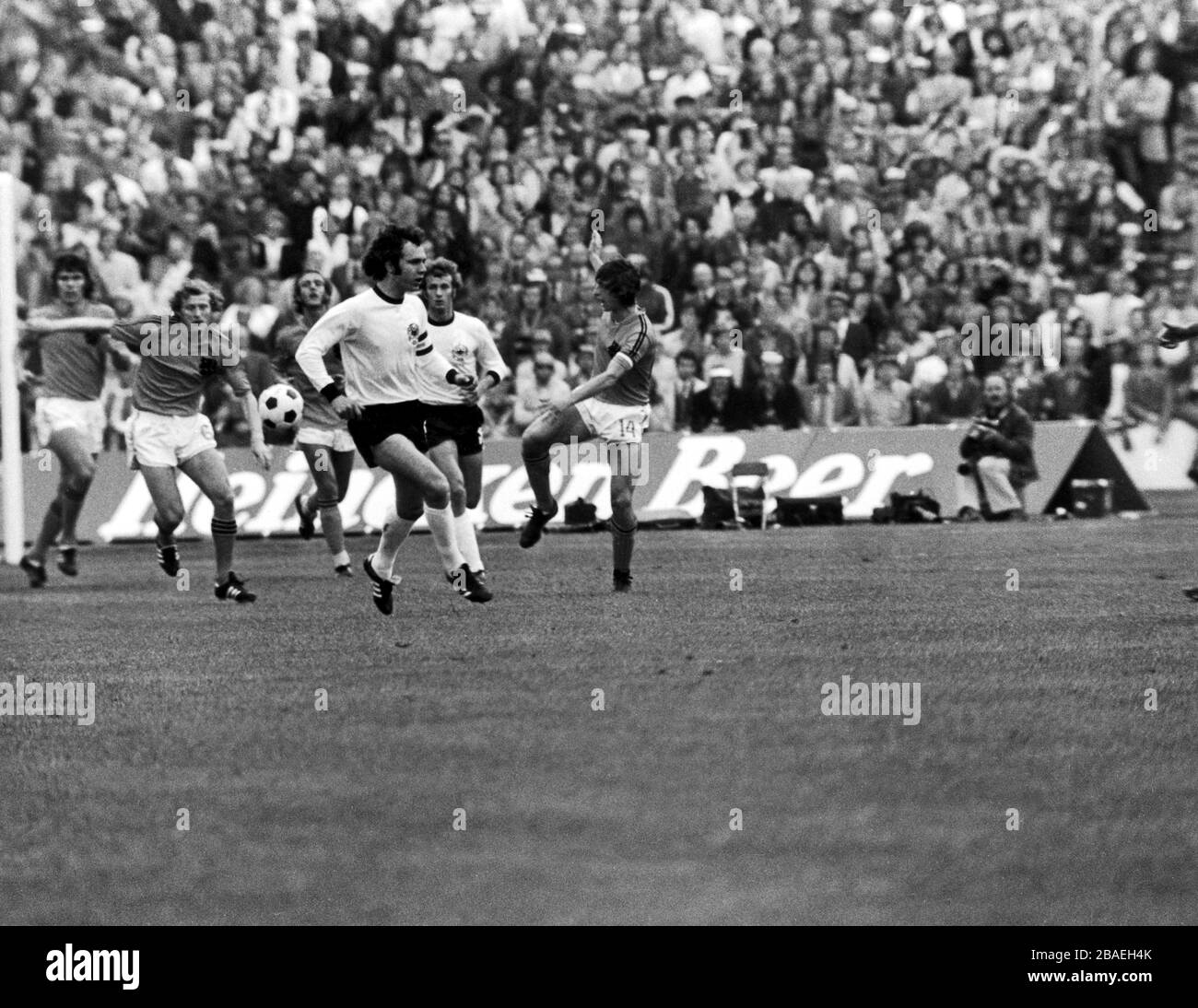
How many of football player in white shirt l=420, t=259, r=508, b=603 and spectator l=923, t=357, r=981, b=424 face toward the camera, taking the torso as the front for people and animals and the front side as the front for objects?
2

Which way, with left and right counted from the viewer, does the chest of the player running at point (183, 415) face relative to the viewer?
facing the viewer and to the right of the viewer

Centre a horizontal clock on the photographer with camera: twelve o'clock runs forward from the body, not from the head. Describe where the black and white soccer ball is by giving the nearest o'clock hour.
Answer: The black and white soccer ball is roughly at 12 o'clock from the photographer with camera.

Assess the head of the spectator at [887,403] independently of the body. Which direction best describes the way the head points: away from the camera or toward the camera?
toward the camera

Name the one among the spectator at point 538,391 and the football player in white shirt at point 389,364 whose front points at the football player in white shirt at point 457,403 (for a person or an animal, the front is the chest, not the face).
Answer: the spectator

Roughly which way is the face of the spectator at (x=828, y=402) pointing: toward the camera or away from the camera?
toward the camera

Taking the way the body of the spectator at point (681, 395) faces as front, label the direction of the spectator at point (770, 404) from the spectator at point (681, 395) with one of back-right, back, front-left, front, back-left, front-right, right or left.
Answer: left

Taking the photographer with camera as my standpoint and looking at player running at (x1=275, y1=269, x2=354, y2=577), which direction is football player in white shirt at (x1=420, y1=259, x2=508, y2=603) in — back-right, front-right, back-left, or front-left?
front-left

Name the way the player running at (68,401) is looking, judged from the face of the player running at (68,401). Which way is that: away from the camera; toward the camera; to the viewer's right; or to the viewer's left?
toward the camera

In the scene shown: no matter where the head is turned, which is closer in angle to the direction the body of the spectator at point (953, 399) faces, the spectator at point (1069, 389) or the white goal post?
the white goal post

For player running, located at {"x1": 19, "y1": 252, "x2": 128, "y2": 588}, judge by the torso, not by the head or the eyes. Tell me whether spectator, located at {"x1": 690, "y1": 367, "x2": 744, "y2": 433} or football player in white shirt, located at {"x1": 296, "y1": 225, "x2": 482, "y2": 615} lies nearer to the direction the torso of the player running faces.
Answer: the football player in white shirt

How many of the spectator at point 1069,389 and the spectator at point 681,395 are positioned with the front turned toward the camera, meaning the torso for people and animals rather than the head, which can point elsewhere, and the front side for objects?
2

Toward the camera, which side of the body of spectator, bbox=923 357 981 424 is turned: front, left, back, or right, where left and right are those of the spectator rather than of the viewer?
front

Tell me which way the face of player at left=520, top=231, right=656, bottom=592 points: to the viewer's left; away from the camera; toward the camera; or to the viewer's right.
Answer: to the viewer's left

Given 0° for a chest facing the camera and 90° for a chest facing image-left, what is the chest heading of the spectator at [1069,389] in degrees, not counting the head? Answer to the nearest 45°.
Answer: approximately 0°

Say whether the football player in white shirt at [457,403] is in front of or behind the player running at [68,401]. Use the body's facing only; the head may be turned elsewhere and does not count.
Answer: in front

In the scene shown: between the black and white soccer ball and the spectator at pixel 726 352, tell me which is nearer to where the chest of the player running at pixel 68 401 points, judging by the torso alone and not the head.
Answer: the black and white soccer ball

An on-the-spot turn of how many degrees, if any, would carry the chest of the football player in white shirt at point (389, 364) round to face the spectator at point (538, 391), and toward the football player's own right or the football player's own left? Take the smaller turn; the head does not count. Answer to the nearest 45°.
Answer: approximately 135° to the football player's own left

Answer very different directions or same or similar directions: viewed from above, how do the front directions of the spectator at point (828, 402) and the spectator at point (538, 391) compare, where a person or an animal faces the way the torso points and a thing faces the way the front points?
same or similar directions
